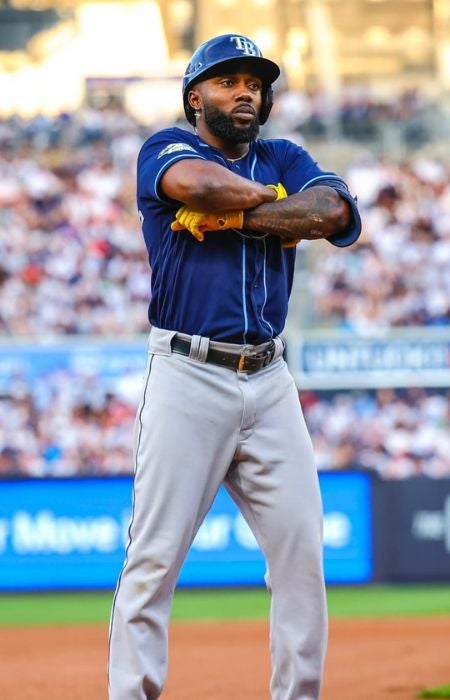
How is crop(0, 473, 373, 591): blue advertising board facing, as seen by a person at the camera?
facing the viewer

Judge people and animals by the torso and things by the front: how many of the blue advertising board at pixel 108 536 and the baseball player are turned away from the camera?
0

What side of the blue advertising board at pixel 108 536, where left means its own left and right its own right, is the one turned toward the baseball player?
front

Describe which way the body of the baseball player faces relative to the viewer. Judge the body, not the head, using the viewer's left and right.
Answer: facing the viewer and to the right of the viewer

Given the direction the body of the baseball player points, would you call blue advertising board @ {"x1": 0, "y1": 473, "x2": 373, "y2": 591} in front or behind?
behind
